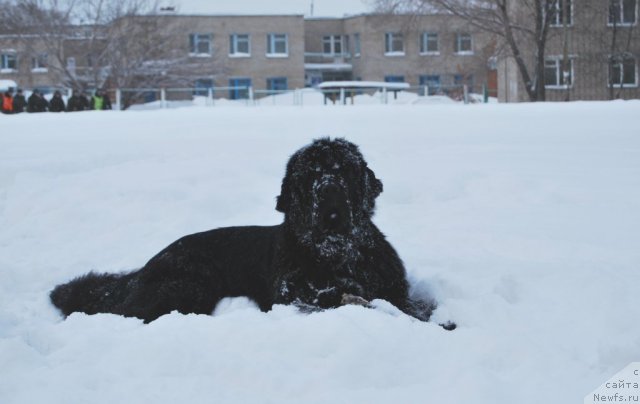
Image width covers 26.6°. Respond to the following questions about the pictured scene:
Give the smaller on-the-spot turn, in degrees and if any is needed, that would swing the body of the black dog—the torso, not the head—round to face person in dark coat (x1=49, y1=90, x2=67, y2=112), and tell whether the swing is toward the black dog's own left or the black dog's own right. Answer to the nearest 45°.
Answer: approximately 135° to the black dog's own left

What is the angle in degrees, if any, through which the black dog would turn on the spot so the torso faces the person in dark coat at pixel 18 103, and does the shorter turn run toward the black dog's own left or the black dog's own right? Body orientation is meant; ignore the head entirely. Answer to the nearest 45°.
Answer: approximately 135° to the black dog's own left

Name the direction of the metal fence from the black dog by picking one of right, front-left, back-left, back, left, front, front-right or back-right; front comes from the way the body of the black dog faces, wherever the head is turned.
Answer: back-left

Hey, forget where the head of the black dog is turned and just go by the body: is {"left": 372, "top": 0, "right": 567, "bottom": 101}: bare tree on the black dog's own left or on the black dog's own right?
on the black dog's own left

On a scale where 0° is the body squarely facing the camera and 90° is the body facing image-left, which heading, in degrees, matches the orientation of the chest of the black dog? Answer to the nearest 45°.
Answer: approximately 315°
